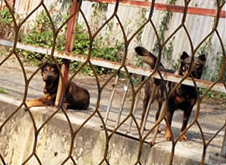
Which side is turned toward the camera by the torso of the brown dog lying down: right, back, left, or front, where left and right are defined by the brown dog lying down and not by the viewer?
left
